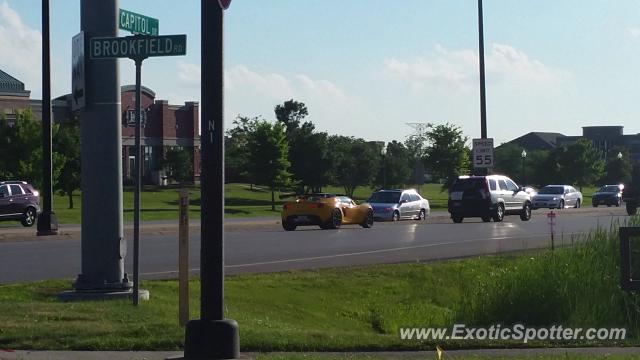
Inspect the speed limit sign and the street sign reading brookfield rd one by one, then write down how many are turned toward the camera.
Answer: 2

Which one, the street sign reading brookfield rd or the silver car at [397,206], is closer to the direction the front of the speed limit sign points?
the street sign reading brookfield rd

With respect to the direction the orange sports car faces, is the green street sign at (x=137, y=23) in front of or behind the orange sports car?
behind

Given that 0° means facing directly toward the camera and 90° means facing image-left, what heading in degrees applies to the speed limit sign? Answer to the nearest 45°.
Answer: approximately 0°

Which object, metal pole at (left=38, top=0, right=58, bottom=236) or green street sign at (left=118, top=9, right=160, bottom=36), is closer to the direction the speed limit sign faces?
the green street sign

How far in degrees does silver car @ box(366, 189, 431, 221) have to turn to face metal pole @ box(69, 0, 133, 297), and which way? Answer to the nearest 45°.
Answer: approximately 45° to its left

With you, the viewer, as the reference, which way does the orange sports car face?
facing away from the viewer and to the right of the viewer

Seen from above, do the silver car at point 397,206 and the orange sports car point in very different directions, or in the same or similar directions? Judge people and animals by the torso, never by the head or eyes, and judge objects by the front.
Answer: very different directions

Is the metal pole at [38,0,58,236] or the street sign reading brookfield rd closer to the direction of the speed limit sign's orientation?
the street sign reading brookfield rd

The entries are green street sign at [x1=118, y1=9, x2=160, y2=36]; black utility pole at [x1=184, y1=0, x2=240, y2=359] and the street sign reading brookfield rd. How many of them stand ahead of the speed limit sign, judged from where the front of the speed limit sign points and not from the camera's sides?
3

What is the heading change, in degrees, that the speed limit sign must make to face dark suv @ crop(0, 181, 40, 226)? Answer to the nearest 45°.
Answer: approximately 90° to its right

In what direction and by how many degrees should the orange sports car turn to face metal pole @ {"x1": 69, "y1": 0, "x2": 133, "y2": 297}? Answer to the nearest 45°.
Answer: approximately 135° to its right

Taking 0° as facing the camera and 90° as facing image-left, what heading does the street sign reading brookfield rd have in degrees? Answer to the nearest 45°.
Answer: approximately 0°
